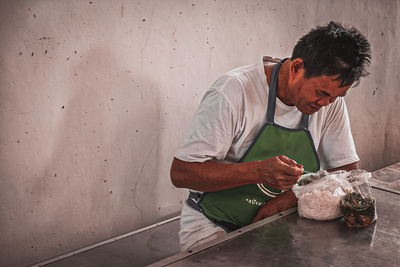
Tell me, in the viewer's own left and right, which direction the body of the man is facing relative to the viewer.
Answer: facing the viewer and to the right of the viewer
